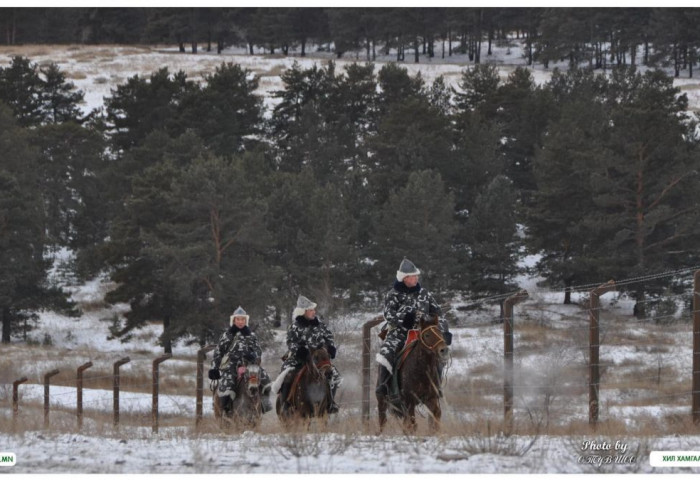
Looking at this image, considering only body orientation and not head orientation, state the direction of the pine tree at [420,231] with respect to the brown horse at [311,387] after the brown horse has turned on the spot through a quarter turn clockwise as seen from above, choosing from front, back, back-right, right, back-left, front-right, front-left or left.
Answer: back-right

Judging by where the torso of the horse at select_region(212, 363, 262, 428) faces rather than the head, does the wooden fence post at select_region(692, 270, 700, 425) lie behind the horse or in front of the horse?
in front

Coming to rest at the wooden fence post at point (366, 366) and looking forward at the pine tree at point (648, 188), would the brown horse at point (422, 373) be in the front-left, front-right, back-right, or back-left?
back-right

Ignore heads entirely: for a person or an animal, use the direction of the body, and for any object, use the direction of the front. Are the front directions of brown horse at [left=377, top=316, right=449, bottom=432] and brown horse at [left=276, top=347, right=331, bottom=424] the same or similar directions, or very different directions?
same or similar directions

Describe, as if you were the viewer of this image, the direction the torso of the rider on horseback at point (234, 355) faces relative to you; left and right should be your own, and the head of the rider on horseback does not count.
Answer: facing the viewer

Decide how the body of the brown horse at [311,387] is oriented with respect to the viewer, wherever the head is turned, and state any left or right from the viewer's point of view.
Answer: facing the viewer and to the right of the viewer

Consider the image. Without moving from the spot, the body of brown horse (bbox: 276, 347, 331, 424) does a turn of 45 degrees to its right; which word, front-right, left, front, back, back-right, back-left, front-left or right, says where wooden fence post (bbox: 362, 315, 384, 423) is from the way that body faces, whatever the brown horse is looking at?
back-left

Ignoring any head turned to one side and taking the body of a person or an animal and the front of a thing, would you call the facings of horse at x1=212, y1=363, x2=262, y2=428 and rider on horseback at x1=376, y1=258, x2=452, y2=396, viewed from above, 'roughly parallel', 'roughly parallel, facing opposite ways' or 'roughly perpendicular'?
roughly parallel

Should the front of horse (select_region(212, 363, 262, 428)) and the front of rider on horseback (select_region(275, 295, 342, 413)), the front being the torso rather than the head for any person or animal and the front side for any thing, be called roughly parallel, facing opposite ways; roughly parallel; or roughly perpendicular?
roughly parallel

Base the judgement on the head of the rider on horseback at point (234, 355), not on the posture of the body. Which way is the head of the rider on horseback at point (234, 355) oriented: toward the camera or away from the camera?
toward the camera

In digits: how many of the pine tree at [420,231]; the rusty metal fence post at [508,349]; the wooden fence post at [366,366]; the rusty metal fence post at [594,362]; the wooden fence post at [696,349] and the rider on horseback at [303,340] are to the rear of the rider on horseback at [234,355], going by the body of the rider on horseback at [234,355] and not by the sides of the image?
1
